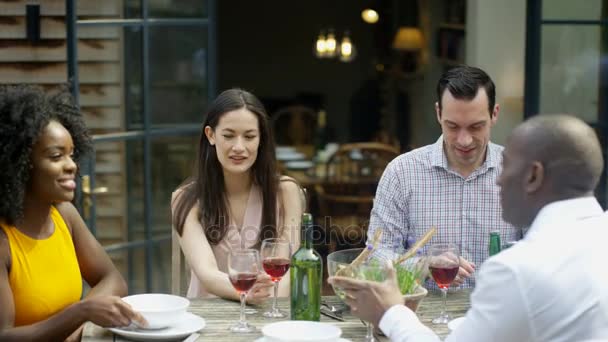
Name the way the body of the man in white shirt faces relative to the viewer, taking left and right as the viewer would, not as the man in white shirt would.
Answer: facing away from the viewer and to the left of the viewer

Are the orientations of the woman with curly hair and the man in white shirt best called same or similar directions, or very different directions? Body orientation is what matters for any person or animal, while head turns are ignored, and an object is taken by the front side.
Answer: very different directions

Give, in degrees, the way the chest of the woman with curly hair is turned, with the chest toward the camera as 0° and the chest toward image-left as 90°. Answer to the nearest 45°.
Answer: approximately 315°

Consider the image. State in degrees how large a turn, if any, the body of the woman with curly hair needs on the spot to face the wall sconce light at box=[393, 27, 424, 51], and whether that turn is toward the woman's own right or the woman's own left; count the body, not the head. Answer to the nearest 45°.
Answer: approximately 90° to the woman's own left

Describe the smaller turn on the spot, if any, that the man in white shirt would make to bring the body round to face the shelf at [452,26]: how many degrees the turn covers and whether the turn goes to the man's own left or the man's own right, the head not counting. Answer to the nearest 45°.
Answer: approximately 45° to the man's own right

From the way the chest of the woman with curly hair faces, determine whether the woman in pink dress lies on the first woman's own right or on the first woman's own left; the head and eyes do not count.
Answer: on the first woman's own left
